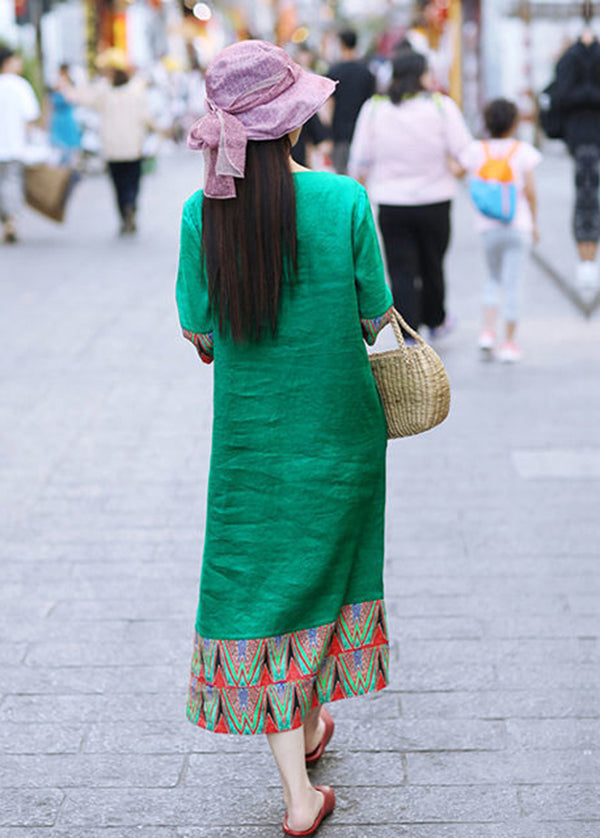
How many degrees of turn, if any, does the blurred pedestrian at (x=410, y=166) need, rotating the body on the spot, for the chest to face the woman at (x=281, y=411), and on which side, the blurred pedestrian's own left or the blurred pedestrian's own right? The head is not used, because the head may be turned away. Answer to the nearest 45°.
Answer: approximately 180°

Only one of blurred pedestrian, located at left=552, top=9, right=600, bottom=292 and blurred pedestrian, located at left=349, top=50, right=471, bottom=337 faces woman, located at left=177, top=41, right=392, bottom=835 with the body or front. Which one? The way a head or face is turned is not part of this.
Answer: blurred pedestrian, located at left=552, top=9, right=600, bottom=292

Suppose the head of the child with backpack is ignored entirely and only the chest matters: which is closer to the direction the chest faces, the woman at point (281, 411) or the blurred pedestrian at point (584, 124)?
the blurred pedestrian

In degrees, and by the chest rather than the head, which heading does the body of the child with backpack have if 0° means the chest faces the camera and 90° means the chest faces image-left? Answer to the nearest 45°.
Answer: approximately 180°

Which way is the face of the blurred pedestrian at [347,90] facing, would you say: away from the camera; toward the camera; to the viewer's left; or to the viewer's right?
away from the camera

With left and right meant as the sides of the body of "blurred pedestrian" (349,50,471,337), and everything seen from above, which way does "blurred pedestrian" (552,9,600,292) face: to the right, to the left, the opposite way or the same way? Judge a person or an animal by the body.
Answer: the opposite way

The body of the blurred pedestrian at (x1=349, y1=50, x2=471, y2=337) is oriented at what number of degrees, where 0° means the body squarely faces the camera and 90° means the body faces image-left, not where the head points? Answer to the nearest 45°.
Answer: approximately 180°

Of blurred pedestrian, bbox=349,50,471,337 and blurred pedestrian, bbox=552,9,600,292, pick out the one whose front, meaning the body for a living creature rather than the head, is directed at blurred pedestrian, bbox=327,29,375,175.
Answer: blurred pedestrian, bbox=349,50,471,337
